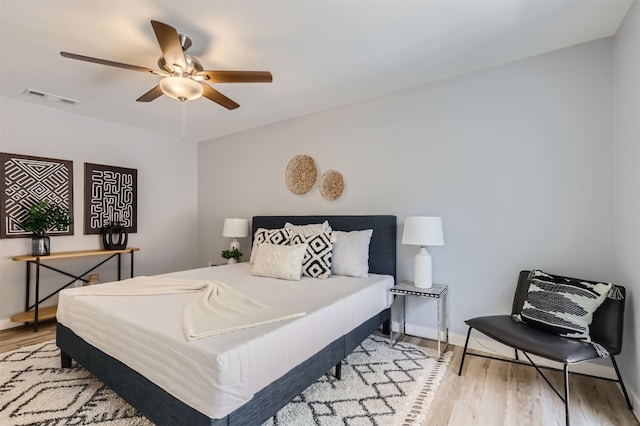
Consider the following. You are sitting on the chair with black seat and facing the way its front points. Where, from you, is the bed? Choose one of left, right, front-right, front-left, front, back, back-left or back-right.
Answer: front

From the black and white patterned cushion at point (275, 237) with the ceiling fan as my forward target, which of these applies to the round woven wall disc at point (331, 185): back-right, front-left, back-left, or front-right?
back-left

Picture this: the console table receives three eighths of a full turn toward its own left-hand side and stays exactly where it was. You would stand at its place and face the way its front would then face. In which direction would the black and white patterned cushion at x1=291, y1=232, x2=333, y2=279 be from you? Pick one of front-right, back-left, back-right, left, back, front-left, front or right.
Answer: back-right

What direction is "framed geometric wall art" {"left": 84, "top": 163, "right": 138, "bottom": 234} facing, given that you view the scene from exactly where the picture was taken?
facing the viewer and to the right of the viewer

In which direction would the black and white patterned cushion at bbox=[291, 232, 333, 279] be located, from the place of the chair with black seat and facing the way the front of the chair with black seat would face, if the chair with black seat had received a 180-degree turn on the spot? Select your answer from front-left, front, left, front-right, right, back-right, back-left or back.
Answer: back-left

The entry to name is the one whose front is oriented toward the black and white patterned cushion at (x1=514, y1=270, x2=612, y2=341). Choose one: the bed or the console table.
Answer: the console table

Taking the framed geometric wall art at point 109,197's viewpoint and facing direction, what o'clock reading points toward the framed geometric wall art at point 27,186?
the framed geometric wall art at point 27,186 is roughly at 4 o'clock from the framed geometric wall art at point 109,197.

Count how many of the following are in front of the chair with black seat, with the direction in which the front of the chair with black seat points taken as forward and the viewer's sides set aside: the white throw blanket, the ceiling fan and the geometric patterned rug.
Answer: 3

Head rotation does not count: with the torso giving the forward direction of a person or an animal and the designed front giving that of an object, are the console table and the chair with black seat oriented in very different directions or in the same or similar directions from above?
very different directions

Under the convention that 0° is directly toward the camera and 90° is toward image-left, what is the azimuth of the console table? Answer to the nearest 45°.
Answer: approximately 315°

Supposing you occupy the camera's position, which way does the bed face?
facing the viewer and to the left of the viewer

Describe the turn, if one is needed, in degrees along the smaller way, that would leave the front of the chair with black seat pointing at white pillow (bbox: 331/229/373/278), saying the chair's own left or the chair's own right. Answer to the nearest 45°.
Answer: approximately 45° to the chair's own right

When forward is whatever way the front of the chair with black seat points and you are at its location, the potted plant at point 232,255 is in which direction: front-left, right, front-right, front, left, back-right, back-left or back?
front-right

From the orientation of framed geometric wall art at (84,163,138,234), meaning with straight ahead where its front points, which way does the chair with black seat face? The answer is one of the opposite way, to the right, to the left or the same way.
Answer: the opposite way

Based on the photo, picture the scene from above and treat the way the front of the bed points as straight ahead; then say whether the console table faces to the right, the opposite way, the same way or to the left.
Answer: to the left

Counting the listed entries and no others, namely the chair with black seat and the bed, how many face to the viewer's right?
0

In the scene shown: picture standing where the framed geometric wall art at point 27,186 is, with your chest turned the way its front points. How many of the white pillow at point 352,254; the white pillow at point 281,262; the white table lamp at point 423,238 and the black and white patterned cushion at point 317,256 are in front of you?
4
